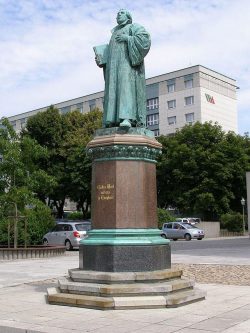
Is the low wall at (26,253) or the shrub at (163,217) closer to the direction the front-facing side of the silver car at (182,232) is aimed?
the low wall

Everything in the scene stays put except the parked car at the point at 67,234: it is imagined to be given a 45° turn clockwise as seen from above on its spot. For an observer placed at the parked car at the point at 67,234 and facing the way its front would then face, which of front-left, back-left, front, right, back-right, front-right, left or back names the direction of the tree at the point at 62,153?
front

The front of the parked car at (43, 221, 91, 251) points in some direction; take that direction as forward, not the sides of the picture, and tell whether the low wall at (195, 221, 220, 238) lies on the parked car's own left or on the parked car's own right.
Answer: on the parked car's own right

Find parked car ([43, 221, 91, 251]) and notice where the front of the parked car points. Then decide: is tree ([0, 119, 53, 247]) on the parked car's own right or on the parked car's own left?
on the parked car's own left
